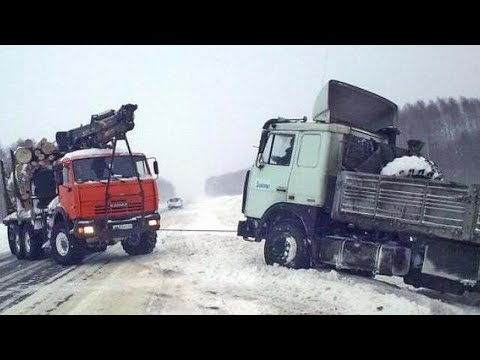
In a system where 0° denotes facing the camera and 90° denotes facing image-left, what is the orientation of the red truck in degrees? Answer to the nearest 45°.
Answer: approximately 315°

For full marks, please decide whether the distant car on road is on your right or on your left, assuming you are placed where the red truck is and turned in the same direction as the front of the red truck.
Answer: on your left

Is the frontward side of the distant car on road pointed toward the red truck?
yes

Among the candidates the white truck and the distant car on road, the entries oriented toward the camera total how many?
1

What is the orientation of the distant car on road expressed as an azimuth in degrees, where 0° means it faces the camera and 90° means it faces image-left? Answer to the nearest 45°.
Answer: approximately 0°

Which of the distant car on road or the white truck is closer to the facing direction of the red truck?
the white truck
